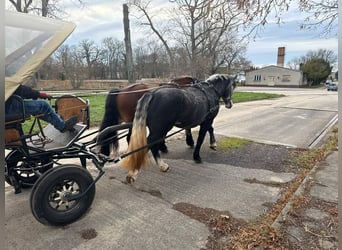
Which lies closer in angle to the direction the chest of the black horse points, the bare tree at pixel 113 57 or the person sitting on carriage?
the bare tree

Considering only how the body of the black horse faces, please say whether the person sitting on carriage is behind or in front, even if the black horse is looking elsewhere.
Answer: behind

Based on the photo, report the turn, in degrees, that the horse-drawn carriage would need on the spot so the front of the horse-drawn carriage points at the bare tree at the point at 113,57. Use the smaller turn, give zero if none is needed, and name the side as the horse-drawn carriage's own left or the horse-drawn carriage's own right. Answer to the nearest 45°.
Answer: approximately 45° to the horse-drawn carriage's own left

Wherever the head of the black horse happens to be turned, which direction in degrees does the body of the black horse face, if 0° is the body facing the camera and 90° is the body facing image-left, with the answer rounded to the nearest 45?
approximately 225°

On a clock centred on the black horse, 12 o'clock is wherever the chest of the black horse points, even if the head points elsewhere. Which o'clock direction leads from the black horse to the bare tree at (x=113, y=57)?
The bare tree is roughly at 10 o'clock from the black horse.

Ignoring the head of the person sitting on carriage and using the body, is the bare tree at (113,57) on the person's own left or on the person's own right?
on the person's own left

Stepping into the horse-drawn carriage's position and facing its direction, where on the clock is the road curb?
The road curb is roughly at 2 o'clock from the horse-drawn carriage.

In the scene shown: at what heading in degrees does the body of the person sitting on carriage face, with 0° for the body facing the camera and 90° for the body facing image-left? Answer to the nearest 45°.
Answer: approximately 270°
